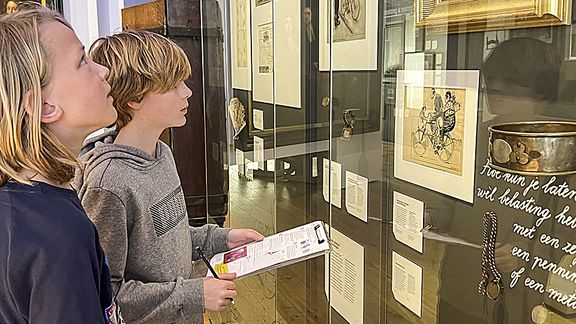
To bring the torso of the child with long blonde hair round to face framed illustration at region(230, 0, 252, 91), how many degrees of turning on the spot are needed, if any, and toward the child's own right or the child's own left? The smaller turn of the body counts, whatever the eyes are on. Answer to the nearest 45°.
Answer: approximately 45° to the child's own left

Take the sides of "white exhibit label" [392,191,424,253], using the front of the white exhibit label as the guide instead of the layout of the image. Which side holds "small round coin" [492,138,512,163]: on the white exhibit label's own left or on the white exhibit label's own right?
on the white exhibit label's own left

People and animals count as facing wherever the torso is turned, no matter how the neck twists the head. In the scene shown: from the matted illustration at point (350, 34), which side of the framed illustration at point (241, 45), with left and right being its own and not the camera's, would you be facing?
left

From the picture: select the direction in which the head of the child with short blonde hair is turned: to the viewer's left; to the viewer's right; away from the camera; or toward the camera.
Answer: to the viewer's right

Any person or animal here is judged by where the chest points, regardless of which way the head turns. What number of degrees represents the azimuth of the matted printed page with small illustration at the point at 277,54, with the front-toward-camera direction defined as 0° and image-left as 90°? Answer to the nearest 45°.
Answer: approximately 45°

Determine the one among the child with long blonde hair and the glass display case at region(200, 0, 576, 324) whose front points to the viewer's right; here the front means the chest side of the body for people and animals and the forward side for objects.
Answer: the child with long blonde hair

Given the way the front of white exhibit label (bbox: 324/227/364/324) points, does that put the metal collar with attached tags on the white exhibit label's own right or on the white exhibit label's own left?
on the white exhibit label's own left

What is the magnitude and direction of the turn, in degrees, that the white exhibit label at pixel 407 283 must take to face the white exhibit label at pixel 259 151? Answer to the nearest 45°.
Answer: approximately 90° to its right

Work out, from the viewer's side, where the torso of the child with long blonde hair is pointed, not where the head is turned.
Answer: to the viewer's right

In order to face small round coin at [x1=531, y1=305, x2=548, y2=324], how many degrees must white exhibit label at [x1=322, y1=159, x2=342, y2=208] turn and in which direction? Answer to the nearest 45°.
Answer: approximately 90° to its left

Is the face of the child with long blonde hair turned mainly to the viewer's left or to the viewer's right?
to the viewer's right
